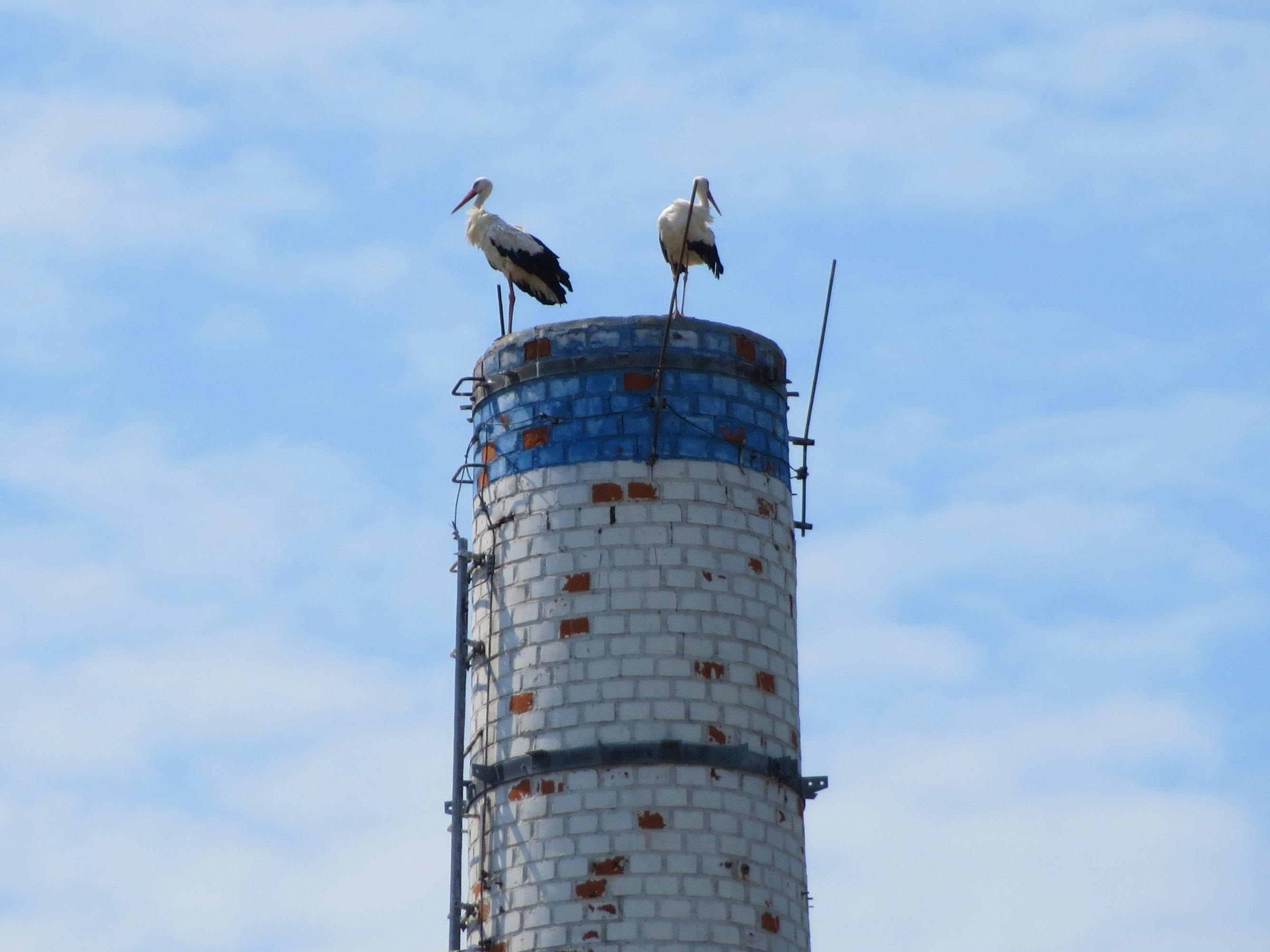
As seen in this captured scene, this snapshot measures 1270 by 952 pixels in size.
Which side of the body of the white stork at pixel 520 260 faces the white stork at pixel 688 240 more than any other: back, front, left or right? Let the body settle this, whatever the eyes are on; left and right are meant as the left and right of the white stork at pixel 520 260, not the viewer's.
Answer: back

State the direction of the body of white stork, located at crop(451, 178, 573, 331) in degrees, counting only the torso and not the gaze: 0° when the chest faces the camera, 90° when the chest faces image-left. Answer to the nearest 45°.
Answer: approximately 90°
